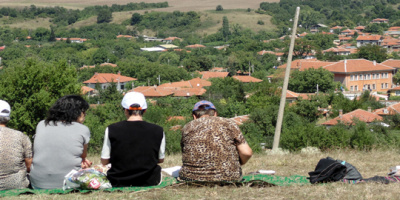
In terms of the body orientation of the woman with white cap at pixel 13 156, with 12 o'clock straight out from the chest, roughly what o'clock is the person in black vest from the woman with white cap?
The person in black vest is roughly at 4 o'clock from the woman with white cap.

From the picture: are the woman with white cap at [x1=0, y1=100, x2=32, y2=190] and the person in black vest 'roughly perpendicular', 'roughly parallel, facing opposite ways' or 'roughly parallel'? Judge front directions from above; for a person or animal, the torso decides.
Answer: roughly parallel

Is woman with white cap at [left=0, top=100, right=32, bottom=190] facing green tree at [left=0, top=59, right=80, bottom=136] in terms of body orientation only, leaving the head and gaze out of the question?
yes

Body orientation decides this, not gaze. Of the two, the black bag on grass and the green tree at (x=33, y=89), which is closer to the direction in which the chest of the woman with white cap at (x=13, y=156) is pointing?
the green tree

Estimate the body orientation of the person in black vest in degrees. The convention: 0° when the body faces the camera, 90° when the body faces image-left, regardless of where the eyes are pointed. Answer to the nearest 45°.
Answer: approximately 180°

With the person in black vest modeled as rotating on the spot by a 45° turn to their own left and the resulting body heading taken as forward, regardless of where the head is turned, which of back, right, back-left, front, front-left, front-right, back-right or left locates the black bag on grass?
back-right

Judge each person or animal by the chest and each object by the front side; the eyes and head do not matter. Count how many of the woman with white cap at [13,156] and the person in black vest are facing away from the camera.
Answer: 2

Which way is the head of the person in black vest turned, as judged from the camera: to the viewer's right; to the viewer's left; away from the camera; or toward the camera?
away from the camera

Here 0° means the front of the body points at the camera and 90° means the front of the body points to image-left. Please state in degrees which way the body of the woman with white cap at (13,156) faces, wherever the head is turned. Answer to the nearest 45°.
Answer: approximately 180°
